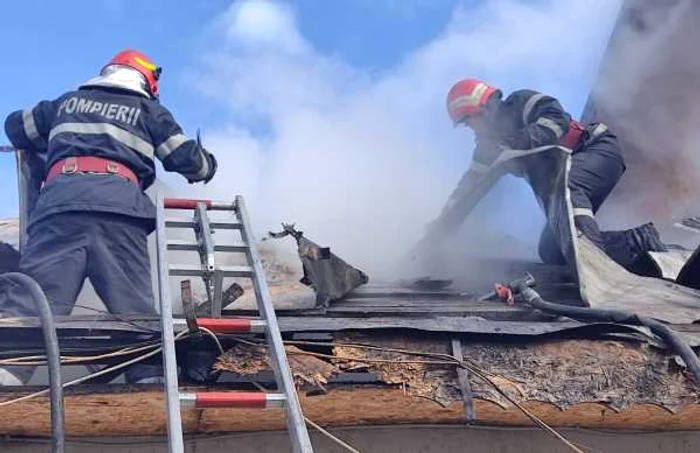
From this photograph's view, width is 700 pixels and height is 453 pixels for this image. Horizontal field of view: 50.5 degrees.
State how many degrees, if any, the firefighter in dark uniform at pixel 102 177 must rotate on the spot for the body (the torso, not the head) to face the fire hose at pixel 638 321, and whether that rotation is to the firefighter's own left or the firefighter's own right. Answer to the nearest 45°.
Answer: approximately 135° to the firefighter's own right

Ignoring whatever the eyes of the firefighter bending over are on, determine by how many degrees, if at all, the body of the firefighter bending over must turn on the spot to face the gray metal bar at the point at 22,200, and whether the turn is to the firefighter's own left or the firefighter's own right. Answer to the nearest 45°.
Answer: approximately 45° to the firefighter's own left

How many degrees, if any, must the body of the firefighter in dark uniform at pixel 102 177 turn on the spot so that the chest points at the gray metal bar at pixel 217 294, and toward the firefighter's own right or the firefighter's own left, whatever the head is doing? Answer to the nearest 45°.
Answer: approximately 135° to the firefighter's own right

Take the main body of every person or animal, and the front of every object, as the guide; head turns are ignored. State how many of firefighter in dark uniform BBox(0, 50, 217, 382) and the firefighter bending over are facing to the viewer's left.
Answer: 1

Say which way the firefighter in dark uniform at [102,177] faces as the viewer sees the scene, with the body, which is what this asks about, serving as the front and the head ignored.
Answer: away from the camera

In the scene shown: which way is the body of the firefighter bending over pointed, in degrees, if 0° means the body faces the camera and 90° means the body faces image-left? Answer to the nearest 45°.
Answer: approximately 90°
